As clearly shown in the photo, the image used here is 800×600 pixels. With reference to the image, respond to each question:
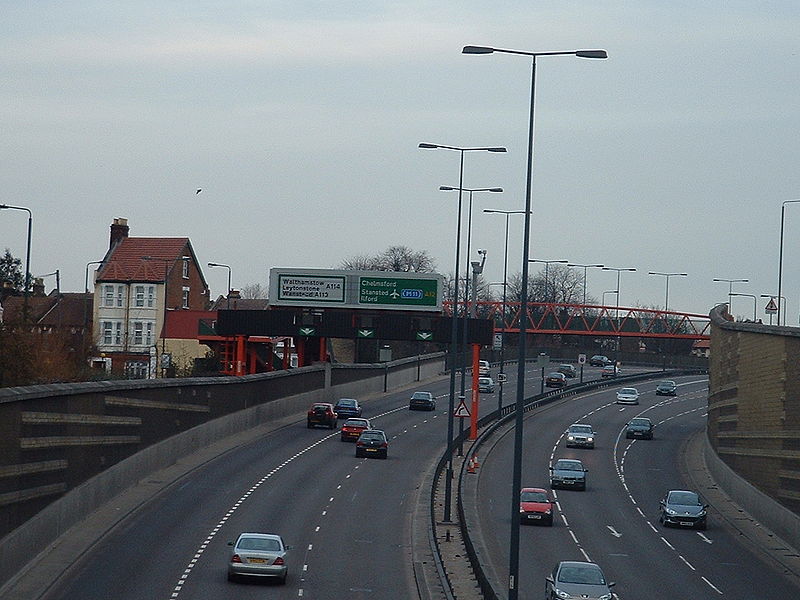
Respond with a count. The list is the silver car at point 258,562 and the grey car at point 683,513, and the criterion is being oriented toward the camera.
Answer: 1

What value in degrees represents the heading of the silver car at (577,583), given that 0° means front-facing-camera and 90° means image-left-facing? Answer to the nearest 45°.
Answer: approximately 0°

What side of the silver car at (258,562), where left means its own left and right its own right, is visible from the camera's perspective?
back

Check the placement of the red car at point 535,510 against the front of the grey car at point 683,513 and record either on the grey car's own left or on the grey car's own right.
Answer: on the grey car's own right

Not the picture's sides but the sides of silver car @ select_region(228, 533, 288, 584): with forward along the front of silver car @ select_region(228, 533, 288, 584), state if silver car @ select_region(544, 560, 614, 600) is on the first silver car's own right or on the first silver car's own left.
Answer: on the first silver car's own right

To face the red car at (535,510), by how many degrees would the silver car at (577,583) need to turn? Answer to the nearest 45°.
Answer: approximately 180°

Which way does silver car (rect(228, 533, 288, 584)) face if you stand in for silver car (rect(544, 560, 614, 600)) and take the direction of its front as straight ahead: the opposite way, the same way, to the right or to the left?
the opposite way

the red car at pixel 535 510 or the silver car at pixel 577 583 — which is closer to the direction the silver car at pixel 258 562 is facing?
the red car

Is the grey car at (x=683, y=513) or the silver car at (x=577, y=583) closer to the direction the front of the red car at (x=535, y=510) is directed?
the silver car

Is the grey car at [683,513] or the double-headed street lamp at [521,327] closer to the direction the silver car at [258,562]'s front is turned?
the grey car

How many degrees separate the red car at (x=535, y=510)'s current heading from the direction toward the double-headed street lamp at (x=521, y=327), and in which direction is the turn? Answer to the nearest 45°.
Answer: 0° — it already faces it

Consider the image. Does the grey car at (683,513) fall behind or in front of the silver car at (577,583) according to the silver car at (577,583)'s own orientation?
behind
